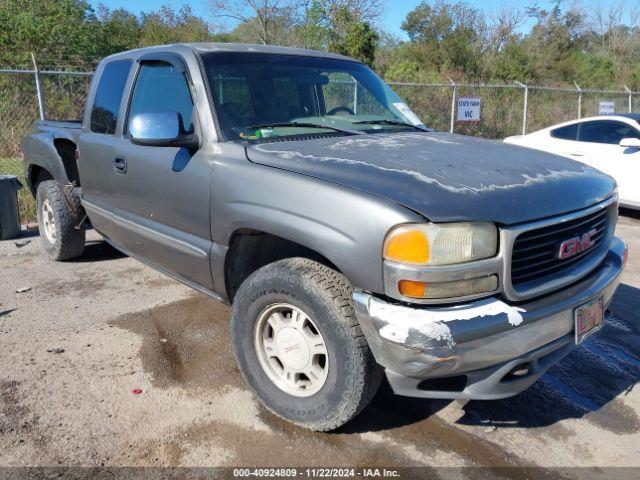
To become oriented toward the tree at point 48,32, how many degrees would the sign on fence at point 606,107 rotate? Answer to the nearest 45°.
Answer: approximately 90° to its right

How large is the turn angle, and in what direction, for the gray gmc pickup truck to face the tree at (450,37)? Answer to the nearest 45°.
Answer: approximately 135° to its left

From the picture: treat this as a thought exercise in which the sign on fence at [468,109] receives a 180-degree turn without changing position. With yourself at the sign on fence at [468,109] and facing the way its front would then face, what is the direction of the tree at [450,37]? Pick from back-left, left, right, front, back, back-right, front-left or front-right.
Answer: front

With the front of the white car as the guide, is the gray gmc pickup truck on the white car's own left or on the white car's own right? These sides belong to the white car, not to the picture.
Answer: on the white car's own right

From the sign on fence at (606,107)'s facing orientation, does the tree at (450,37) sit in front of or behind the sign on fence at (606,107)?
behind

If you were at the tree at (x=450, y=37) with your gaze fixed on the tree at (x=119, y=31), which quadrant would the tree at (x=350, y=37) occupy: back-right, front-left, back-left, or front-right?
front-left

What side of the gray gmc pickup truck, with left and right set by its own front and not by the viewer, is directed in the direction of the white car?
left

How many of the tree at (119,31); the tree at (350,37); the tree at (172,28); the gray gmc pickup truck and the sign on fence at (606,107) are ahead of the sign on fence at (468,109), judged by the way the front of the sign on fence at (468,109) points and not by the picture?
1

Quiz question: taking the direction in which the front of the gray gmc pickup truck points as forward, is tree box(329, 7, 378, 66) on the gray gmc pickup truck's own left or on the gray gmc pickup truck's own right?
on the gray gmc pickup truck's own left

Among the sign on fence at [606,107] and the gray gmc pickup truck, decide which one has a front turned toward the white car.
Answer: the sign on fence

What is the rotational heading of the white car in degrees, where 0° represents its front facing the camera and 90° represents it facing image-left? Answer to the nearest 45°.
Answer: approximately 315°

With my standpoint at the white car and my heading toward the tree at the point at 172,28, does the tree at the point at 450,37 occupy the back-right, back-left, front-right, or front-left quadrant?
front-right

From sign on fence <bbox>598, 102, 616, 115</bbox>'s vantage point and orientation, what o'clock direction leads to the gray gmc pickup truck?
The gray gmc pickup truck is roughly at 12 o'clock from the sign on fence.

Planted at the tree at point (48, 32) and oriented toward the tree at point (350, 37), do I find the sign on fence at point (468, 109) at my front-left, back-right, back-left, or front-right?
front-right

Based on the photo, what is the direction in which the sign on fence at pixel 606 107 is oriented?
toward the camera

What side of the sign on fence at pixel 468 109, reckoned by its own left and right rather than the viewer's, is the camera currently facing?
front

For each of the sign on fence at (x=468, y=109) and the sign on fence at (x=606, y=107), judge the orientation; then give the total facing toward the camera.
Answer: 2
